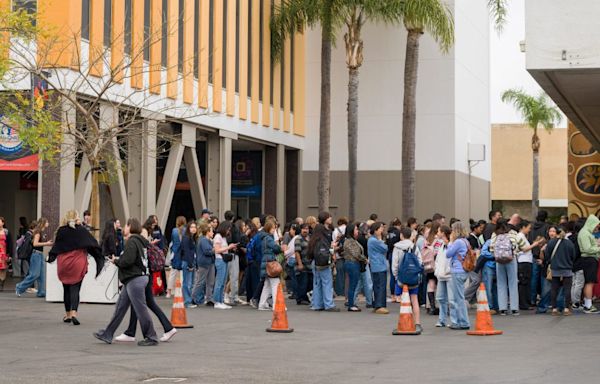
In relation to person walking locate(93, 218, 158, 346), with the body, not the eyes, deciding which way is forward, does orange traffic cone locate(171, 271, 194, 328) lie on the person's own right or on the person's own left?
on the person's own right

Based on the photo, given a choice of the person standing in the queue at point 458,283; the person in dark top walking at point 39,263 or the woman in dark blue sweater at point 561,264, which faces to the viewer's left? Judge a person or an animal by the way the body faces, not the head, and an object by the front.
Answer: the person standing in the queue at point 458,283

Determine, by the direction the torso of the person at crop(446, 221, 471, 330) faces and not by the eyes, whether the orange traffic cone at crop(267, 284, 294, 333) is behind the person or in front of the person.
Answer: in front

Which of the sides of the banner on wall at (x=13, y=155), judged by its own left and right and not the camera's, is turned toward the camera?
front

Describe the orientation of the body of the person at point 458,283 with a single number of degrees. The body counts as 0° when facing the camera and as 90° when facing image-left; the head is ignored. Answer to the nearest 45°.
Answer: approximately 90°

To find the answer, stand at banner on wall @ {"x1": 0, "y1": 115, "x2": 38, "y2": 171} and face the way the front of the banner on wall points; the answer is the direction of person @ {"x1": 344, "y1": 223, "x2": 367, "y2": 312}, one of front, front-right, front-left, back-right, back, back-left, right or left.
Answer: front-left

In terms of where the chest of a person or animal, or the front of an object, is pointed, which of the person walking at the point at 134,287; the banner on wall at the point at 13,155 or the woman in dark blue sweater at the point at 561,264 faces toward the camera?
the banner on wall

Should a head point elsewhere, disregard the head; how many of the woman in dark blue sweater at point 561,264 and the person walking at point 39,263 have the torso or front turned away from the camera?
1

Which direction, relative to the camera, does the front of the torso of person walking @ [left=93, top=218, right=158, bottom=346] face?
to the viewer's left

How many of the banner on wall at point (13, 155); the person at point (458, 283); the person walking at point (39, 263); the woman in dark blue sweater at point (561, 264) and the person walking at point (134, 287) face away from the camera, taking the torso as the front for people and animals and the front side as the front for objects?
1

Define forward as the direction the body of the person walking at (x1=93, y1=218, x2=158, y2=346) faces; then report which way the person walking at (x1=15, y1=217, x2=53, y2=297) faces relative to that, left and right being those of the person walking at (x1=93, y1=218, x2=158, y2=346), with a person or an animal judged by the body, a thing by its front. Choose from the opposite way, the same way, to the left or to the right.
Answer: the opposite way

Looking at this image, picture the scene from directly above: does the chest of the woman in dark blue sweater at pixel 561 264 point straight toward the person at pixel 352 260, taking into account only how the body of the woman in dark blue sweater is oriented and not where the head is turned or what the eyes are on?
no

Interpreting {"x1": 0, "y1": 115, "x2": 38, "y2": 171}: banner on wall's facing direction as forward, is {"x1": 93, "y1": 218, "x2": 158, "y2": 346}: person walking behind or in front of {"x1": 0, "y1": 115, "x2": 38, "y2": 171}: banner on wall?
in front
